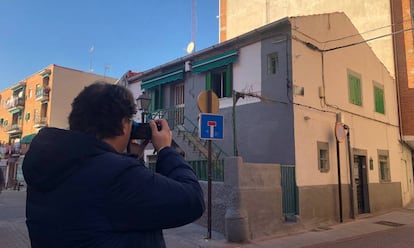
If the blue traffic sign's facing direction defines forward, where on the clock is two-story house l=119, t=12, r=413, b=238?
The two-story house is roughly at 7 o'clock from the blue traffic sign.

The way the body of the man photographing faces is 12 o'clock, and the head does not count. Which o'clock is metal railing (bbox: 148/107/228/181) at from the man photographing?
The metal railing is roughly at 11 o'clock from the man photographing.

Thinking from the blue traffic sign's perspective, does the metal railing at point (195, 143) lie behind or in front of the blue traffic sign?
behind

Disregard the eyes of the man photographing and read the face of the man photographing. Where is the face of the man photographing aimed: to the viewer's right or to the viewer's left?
to the viewer's right

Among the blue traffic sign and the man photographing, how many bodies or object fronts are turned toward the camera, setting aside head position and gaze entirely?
1

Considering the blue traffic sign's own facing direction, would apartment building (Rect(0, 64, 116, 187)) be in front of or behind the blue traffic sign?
behind

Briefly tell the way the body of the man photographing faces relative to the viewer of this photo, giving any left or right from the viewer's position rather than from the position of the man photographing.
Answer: facing away from the viewer and to the right of the viewer

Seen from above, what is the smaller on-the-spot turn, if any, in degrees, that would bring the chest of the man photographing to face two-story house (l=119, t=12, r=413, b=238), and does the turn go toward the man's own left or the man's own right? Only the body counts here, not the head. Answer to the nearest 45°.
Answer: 0° — they already face it

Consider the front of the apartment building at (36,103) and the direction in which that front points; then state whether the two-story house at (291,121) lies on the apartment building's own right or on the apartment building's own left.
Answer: on the apartment building's own left

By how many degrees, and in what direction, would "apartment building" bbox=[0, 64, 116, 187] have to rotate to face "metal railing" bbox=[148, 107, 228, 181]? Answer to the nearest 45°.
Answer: approximately 45° to its left
